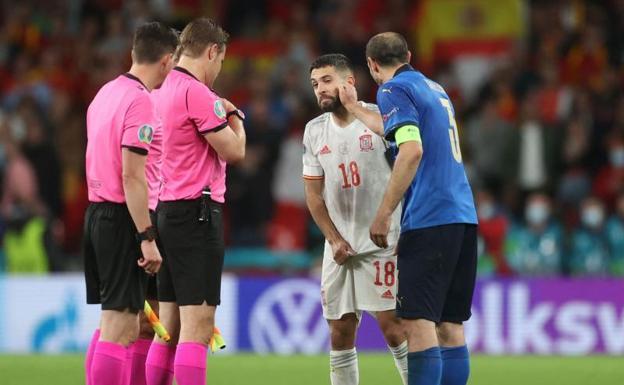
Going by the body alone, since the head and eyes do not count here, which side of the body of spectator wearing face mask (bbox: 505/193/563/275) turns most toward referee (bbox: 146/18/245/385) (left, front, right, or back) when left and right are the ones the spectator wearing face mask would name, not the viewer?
front

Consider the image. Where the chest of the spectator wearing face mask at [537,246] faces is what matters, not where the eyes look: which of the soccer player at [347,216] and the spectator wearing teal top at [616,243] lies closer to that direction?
the soccer player

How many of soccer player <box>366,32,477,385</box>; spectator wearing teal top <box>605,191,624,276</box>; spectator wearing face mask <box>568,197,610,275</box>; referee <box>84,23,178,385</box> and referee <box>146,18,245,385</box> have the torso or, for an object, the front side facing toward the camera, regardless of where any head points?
2

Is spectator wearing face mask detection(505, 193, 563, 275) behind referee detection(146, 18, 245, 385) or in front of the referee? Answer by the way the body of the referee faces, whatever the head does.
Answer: in front

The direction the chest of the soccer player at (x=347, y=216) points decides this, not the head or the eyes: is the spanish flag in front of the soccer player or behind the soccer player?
behind

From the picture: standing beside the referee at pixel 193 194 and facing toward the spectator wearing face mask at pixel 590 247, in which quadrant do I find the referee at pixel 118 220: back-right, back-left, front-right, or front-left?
back-left

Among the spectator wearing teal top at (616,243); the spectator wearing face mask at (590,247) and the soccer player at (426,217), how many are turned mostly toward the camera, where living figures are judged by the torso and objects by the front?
2

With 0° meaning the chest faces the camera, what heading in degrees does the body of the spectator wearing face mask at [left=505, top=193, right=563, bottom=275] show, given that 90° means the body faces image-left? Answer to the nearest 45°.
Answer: approximately 0°

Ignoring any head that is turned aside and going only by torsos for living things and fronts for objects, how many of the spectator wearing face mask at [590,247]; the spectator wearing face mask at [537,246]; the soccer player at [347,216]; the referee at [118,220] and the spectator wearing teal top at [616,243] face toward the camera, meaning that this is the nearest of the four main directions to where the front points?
4

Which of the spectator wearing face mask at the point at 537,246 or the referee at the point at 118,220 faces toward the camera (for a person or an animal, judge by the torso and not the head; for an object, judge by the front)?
the spectator wearing face mask

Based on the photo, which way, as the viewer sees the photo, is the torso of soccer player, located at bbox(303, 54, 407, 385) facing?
toward the camera

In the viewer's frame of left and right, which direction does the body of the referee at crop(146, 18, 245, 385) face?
facing away from the viewer and to the right of the viewer
